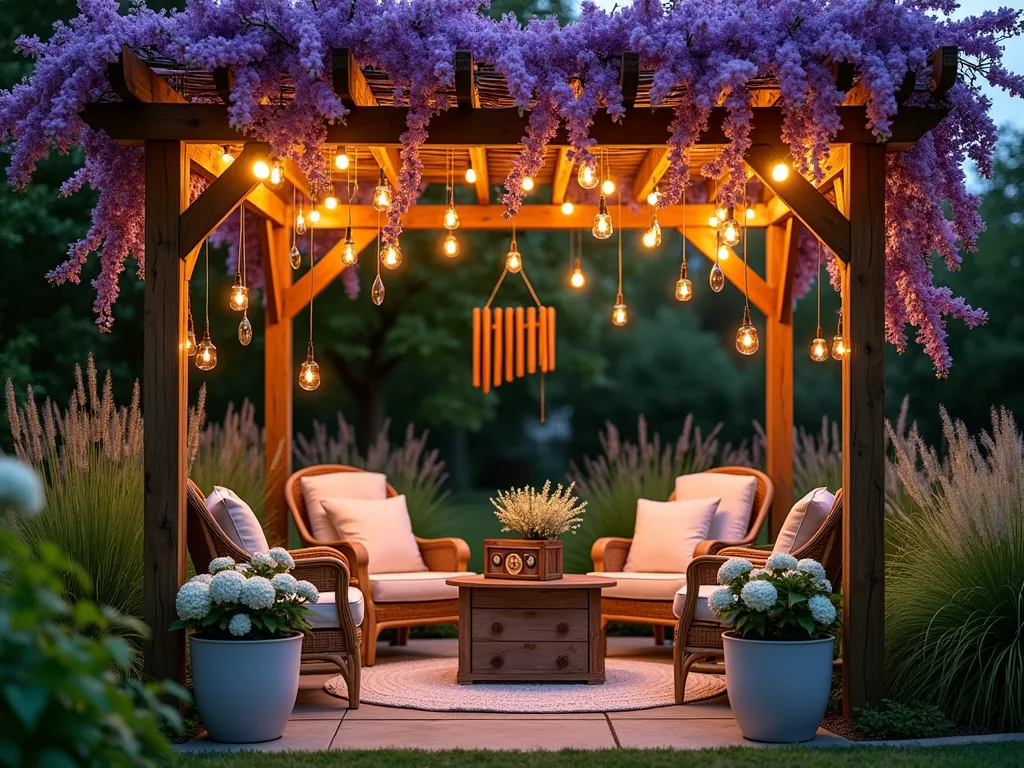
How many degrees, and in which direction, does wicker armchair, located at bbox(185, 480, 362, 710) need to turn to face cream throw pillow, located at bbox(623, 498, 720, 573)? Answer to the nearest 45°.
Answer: approximately 45° to its left

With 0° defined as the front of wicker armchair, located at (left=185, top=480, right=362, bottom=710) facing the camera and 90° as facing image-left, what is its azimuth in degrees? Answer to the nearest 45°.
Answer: approximately 270°

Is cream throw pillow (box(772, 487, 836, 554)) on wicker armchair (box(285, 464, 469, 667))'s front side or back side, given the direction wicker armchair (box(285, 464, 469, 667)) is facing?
on the front side

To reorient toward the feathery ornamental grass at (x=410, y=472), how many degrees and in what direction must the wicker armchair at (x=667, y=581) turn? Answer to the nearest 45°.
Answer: approximately 90° to its right

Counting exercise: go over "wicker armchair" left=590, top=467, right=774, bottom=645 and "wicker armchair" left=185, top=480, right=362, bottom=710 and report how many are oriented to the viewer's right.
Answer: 1

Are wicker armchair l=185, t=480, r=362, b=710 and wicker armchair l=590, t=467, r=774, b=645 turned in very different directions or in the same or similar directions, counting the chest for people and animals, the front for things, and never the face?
very different directions

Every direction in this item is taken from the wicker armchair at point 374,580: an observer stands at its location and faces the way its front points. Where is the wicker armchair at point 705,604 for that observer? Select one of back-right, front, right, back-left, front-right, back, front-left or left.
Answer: front

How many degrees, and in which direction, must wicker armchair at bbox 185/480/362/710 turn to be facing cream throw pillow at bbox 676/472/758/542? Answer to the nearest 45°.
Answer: approximately 45° to its left

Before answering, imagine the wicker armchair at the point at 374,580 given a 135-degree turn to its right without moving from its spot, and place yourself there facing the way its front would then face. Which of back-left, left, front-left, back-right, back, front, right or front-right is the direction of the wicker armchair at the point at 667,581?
back

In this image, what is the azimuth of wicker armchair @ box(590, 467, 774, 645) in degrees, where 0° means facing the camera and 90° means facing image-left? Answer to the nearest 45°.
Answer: approximately 45°
